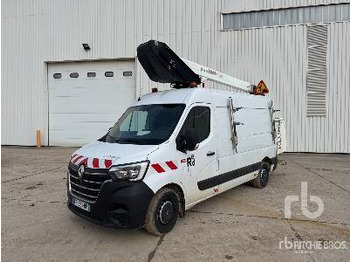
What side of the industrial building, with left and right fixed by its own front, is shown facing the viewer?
front

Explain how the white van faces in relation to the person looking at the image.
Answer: facing the viewer and to the left of the viewer

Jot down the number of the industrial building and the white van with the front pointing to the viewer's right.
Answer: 0

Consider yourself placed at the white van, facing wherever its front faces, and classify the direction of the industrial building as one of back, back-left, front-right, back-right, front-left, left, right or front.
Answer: back-right

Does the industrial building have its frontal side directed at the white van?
yes
